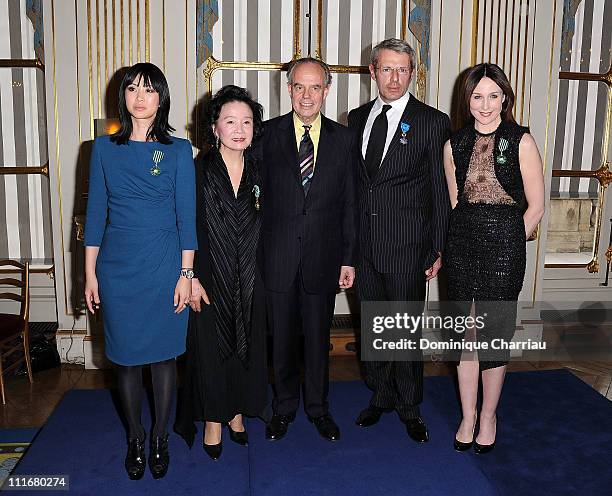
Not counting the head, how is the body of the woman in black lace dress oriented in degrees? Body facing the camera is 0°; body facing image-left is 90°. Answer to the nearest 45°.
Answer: approximately 0°

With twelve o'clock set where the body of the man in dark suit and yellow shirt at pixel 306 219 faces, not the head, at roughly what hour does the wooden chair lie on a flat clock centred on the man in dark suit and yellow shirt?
The wooden chair is roughly at 4 o'clock from the man in dark suit and yellow shirt.

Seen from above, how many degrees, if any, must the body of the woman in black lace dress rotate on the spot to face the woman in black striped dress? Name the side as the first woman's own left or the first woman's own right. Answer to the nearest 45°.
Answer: approximately 90° to the first woman's own right

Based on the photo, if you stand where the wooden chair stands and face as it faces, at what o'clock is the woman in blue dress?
The woman in blue dress is roughly at 10 o'clock from the wooden chair.

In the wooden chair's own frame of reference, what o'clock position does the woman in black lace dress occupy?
The woman in black lace dress is roughly at 9 o'clock from the wooden chair.

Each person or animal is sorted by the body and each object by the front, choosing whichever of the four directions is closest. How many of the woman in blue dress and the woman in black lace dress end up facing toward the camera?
2
